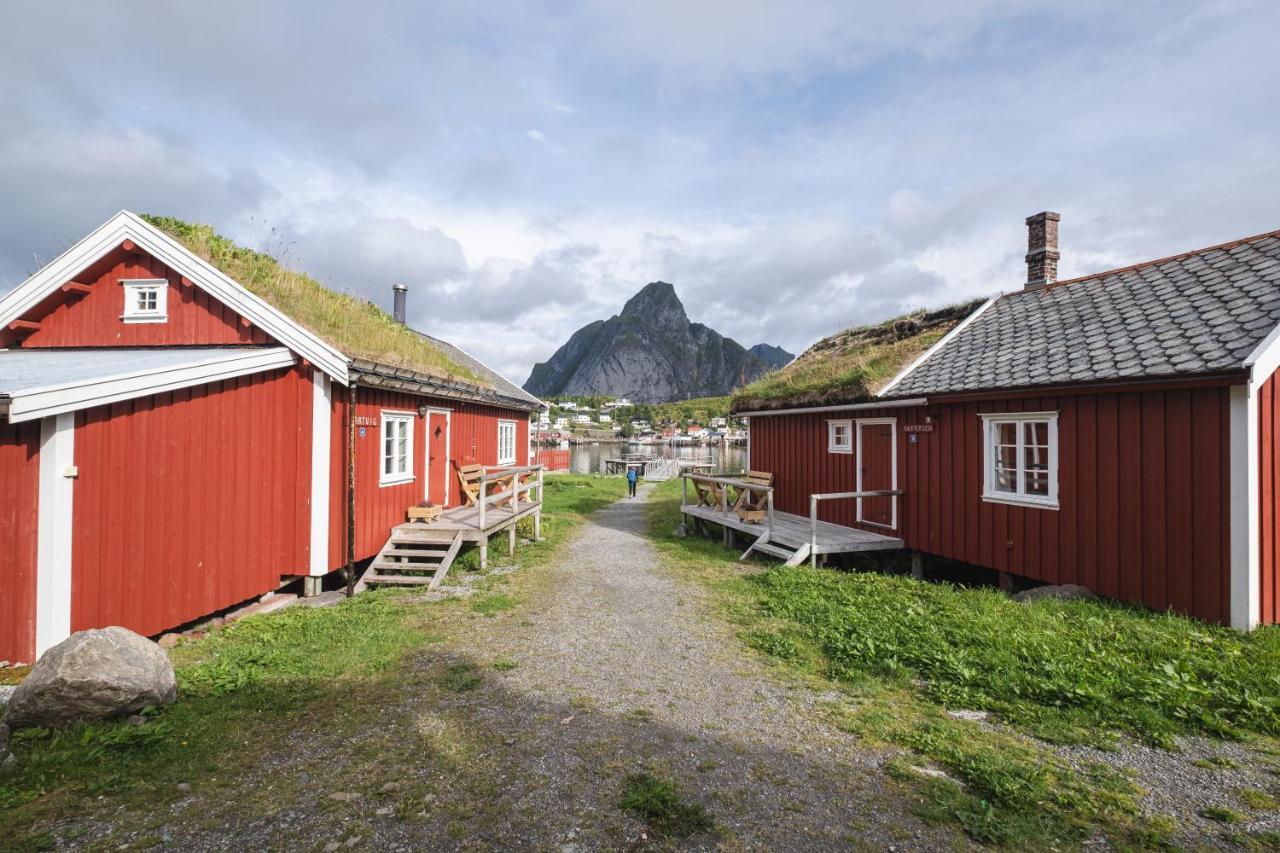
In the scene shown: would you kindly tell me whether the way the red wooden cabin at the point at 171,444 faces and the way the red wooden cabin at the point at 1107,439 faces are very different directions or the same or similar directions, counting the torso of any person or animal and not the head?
very different directions

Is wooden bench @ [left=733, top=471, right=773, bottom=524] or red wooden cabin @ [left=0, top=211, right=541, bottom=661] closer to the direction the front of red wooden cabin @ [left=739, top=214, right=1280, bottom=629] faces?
the red wooden cabin

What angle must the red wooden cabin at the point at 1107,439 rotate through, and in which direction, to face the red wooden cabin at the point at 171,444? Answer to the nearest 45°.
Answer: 0° — it already faces it

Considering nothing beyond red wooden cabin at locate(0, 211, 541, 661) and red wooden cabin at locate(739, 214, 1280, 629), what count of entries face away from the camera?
0

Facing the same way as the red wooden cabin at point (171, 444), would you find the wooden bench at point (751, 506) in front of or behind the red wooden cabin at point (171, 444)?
in front

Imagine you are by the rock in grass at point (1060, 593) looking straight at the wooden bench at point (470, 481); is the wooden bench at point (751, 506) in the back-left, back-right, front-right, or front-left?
front-right

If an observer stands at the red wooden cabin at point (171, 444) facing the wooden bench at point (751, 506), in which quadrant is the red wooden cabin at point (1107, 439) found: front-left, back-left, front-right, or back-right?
front-right

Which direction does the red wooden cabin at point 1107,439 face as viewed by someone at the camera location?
facing the viewer and to the left of the viewer

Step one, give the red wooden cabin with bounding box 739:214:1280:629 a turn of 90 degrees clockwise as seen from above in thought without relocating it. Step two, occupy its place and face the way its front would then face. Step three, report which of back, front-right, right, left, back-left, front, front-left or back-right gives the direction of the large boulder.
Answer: left

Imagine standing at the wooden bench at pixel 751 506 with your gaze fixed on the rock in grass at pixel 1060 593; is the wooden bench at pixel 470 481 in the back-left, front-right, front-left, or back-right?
back-right

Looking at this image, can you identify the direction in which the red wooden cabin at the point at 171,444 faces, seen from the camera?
facing the viewer and to the right of the viewer

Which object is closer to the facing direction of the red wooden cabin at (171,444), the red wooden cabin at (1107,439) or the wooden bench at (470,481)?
the red wooden cabin
